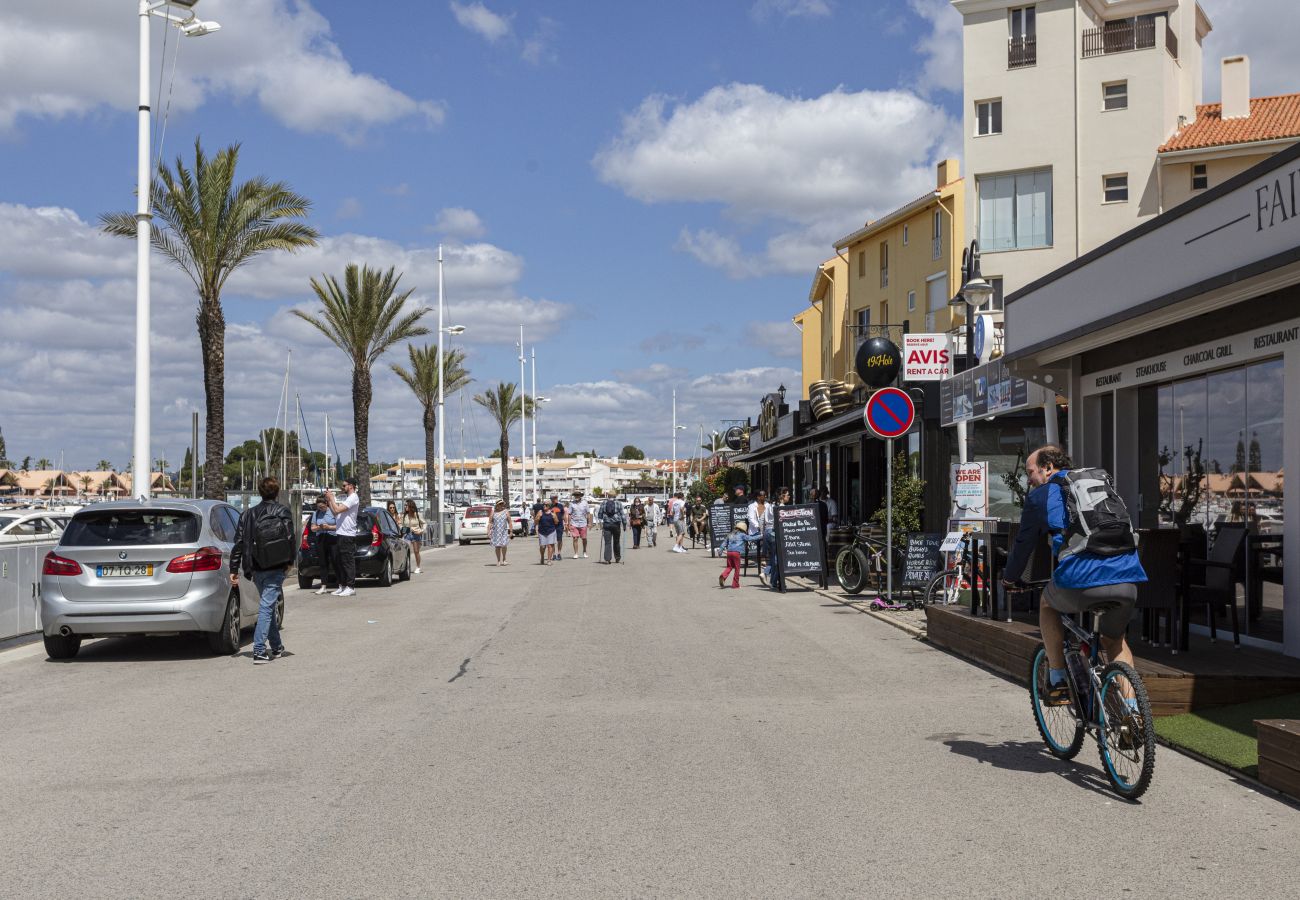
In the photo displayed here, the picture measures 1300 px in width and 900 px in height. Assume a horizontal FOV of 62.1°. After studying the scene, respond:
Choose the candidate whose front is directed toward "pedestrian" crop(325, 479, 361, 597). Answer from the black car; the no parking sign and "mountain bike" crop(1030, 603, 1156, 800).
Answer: the mountain bike

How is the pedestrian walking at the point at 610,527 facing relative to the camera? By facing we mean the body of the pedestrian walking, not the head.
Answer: away from the camera

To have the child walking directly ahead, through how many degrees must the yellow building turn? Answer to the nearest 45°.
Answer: approximately 45° to its left

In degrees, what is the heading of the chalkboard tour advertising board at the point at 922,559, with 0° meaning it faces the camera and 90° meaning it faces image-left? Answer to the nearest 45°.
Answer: approximately 0°

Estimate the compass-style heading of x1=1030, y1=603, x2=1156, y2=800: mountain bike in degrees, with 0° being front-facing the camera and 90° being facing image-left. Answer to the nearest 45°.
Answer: approximately 135°

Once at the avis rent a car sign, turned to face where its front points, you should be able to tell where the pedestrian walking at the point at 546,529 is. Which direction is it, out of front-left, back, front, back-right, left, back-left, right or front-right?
back-right

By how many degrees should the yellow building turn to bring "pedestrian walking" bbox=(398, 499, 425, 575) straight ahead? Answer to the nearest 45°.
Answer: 0° — it already faces them

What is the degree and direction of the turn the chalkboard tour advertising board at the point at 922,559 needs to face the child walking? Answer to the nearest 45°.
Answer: approximately 135° to its right

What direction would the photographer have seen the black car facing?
facing away from the viewer

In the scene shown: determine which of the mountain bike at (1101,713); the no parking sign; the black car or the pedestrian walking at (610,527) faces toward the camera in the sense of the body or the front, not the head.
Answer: the no parking sign

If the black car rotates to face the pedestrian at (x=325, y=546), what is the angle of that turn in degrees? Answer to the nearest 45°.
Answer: approximately 135° to its left

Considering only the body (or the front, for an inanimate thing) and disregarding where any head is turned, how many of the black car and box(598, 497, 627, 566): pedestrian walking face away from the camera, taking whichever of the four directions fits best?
2

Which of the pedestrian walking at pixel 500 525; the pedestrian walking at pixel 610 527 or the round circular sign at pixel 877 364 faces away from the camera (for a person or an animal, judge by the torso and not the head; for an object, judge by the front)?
the pedestrian walking at pixel 610 527
